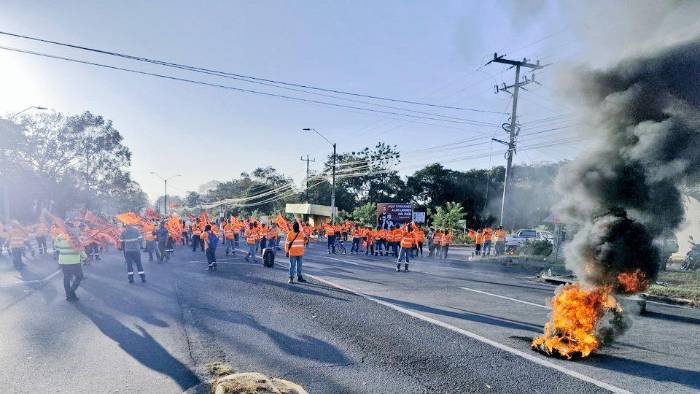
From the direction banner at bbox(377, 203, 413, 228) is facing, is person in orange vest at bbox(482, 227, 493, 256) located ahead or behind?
ahead

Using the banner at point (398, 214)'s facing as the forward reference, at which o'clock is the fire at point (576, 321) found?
The fire is roughly at 12 o'clock from the banner.

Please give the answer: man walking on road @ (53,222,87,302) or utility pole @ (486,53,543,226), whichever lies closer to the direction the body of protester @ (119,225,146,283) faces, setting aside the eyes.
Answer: the utility pole

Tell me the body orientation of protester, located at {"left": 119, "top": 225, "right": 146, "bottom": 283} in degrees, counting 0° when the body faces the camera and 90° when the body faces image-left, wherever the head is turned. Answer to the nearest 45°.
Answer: approximately 180°

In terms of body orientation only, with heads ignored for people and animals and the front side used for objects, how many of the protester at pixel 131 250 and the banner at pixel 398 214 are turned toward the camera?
1

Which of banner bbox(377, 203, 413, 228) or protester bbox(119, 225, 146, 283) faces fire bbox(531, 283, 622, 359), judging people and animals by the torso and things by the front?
the banner
